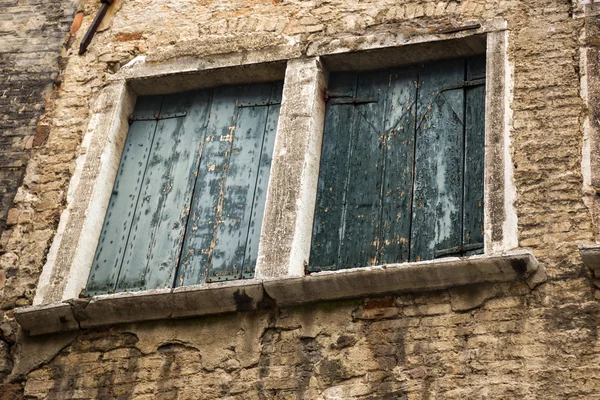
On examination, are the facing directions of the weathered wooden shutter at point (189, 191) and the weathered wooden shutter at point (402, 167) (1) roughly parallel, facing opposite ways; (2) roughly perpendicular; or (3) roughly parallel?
roughly parallel

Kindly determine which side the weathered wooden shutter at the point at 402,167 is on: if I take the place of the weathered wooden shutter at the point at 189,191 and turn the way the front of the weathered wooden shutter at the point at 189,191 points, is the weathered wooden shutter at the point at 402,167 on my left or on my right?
on my left

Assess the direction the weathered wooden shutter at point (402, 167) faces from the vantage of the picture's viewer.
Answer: facing the viewer

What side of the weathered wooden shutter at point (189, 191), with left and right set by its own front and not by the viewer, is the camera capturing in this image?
front

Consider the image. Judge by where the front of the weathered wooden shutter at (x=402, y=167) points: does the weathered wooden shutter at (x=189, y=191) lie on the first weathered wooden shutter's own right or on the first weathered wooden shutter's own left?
on the first weathered wooden shutter's own right

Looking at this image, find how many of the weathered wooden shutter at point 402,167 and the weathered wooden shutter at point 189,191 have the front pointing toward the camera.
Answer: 2
